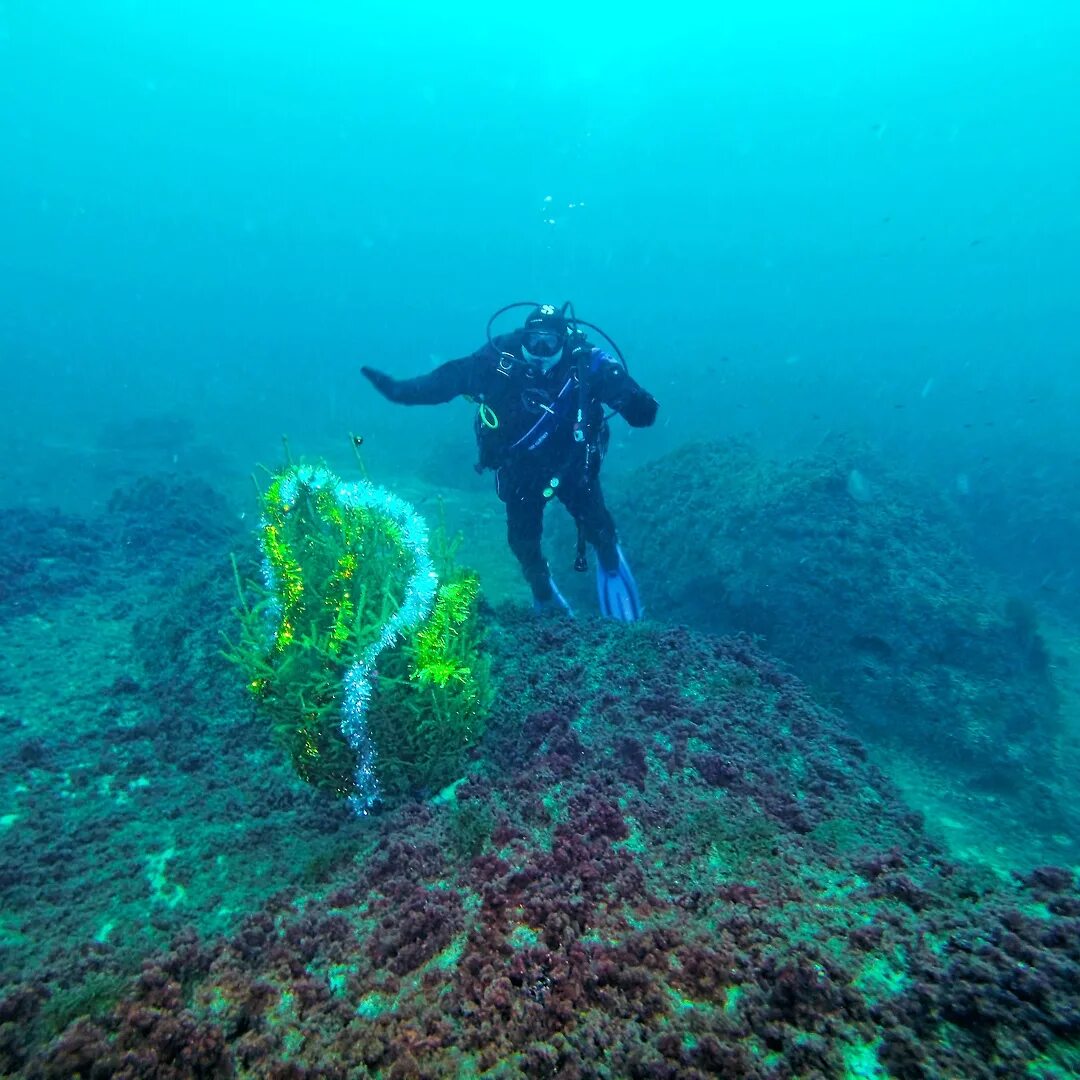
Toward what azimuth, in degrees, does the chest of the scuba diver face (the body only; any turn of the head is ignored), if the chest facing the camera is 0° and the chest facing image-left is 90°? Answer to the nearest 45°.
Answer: approximately 0°

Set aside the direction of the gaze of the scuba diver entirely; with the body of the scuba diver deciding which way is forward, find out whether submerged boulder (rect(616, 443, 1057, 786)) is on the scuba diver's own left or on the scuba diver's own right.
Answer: on the scuba diver's own left
